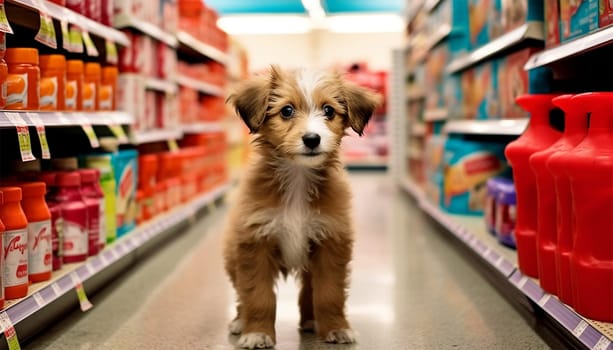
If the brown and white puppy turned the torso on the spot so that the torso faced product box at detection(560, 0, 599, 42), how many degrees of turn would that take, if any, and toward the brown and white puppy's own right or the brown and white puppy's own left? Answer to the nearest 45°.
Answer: approximately 90° to the brown and white puppy's own left

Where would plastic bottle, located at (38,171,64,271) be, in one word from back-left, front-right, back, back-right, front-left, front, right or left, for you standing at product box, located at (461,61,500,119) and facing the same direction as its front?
front

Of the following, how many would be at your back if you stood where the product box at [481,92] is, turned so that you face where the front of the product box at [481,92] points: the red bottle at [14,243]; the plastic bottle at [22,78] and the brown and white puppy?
0

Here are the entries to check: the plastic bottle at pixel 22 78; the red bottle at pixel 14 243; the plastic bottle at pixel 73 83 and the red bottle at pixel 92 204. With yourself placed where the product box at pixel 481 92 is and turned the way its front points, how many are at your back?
0

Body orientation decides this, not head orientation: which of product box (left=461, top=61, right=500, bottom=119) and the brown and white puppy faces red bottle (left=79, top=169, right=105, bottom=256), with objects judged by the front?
the product box

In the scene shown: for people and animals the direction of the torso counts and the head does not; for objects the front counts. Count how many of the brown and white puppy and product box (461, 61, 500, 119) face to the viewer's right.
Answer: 0

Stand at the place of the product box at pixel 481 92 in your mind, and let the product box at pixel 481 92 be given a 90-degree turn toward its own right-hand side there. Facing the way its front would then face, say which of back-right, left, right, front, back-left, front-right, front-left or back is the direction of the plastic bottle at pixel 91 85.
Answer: left

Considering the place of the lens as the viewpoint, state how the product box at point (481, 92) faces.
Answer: facing the viewer and to the left of the viewer

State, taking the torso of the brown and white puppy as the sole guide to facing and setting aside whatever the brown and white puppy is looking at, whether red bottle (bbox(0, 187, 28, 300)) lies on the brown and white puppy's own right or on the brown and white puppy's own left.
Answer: on the brown and white puppy's own right

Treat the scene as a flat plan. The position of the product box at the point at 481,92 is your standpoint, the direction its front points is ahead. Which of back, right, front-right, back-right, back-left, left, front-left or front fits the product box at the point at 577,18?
front-left

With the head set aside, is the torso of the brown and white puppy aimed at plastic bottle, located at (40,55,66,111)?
no

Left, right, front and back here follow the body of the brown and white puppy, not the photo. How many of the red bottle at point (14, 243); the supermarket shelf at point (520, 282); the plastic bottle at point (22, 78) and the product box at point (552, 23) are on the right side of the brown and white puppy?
2

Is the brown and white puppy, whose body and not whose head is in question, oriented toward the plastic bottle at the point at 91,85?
no

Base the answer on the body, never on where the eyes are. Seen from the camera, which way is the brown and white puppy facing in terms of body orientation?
toward the camera

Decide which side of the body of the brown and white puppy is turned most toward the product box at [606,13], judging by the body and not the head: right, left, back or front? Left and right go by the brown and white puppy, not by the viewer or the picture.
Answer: left
